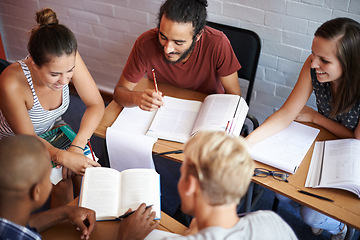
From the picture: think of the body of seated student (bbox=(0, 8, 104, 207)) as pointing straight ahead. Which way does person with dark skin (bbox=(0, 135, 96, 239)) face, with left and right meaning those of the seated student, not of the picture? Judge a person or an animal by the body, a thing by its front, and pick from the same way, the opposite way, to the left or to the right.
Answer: to the left

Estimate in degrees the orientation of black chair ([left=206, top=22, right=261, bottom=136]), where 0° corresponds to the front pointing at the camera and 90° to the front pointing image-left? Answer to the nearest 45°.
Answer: approximately 45°

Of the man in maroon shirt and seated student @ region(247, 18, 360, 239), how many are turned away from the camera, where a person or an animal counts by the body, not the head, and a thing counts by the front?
0

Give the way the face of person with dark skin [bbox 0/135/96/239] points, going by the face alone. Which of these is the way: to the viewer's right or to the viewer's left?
to the viewer's right

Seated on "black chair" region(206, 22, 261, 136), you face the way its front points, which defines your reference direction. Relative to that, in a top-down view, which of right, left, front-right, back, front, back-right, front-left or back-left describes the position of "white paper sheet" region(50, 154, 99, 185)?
front

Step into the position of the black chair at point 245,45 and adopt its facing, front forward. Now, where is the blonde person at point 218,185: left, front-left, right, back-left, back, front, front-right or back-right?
front-left

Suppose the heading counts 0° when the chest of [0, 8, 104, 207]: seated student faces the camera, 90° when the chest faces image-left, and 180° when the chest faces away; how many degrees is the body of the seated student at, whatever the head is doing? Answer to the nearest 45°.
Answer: approximately 315°

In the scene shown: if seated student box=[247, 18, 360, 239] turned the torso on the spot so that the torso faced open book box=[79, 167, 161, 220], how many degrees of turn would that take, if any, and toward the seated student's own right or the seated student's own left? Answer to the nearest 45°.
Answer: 0° — they already face it

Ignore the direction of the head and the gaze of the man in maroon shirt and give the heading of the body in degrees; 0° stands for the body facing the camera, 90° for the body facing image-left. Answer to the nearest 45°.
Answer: approximately 45°

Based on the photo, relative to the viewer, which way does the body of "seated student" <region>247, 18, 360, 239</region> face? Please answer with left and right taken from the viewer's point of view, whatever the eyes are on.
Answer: facing the viewer and to the left of the viewer

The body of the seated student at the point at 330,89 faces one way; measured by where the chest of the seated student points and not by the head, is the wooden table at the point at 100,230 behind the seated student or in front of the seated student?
in front

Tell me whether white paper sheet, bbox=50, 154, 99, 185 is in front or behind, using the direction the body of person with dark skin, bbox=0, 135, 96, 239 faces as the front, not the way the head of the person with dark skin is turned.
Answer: in front

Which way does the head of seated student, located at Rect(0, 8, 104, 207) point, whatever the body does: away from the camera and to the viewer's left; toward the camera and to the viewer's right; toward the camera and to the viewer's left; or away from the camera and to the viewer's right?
toward the camera and to the viewer's right

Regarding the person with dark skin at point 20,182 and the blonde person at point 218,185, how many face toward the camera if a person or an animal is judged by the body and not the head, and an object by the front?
0
